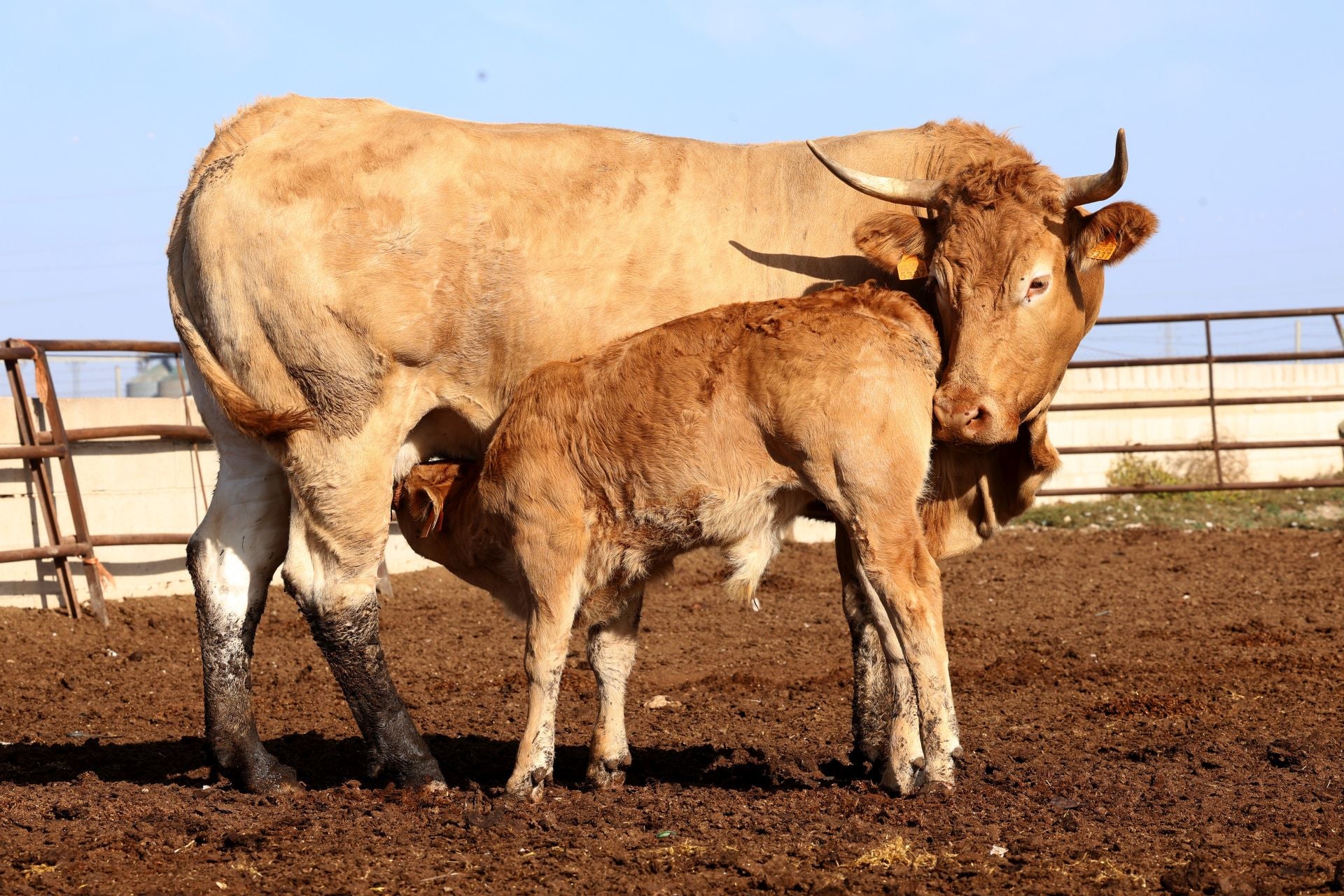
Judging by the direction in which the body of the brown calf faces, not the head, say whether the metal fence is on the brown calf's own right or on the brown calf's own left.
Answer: on the brown calf's own right

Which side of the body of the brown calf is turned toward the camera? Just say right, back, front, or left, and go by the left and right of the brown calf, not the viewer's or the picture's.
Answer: left
